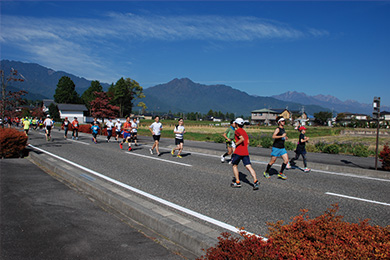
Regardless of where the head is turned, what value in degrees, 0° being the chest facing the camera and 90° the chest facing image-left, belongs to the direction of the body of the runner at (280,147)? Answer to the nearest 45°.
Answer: approximately 315°

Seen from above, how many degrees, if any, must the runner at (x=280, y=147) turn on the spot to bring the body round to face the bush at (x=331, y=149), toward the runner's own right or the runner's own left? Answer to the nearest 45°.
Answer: approximately 135° to the runner's own left

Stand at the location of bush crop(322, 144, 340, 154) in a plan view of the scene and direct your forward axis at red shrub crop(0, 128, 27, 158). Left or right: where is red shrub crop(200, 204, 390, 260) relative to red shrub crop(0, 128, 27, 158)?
left

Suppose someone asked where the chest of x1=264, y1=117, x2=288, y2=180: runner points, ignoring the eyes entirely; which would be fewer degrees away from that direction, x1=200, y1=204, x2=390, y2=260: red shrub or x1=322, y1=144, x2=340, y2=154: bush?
the red shrub

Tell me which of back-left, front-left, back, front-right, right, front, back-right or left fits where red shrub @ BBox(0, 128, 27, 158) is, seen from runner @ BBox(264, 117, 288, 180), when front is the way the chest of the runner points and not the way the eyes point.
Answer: back-right

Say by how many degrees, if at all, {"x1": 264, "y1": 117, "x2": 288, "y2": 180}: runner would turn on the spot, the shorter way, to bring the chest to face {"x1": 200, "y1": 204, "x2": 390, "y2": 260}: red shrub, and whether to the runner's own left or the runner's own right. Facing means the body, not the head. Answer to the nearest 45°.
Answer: approximately 45° to the runner's own right
